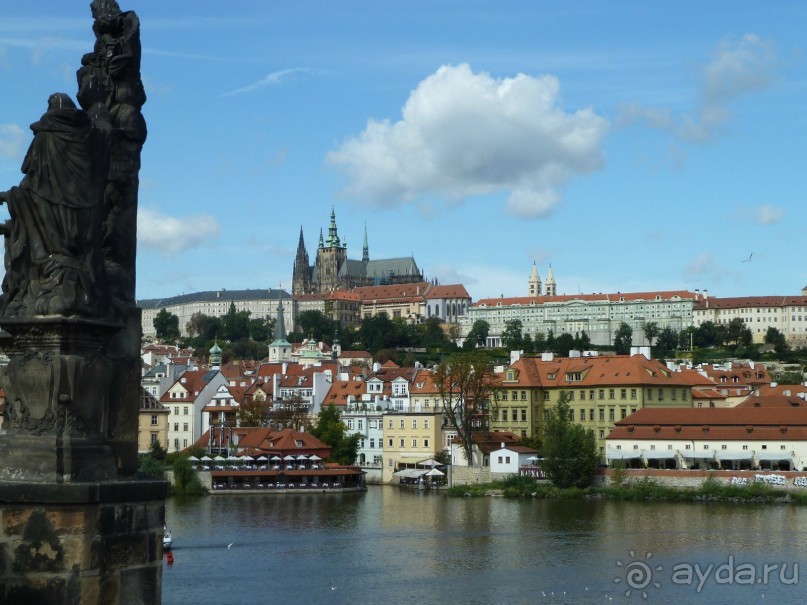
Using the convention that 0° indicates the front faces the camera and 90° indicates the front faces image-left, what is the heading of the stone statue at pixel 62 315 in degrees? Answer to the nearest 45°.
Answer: approximately 90°
